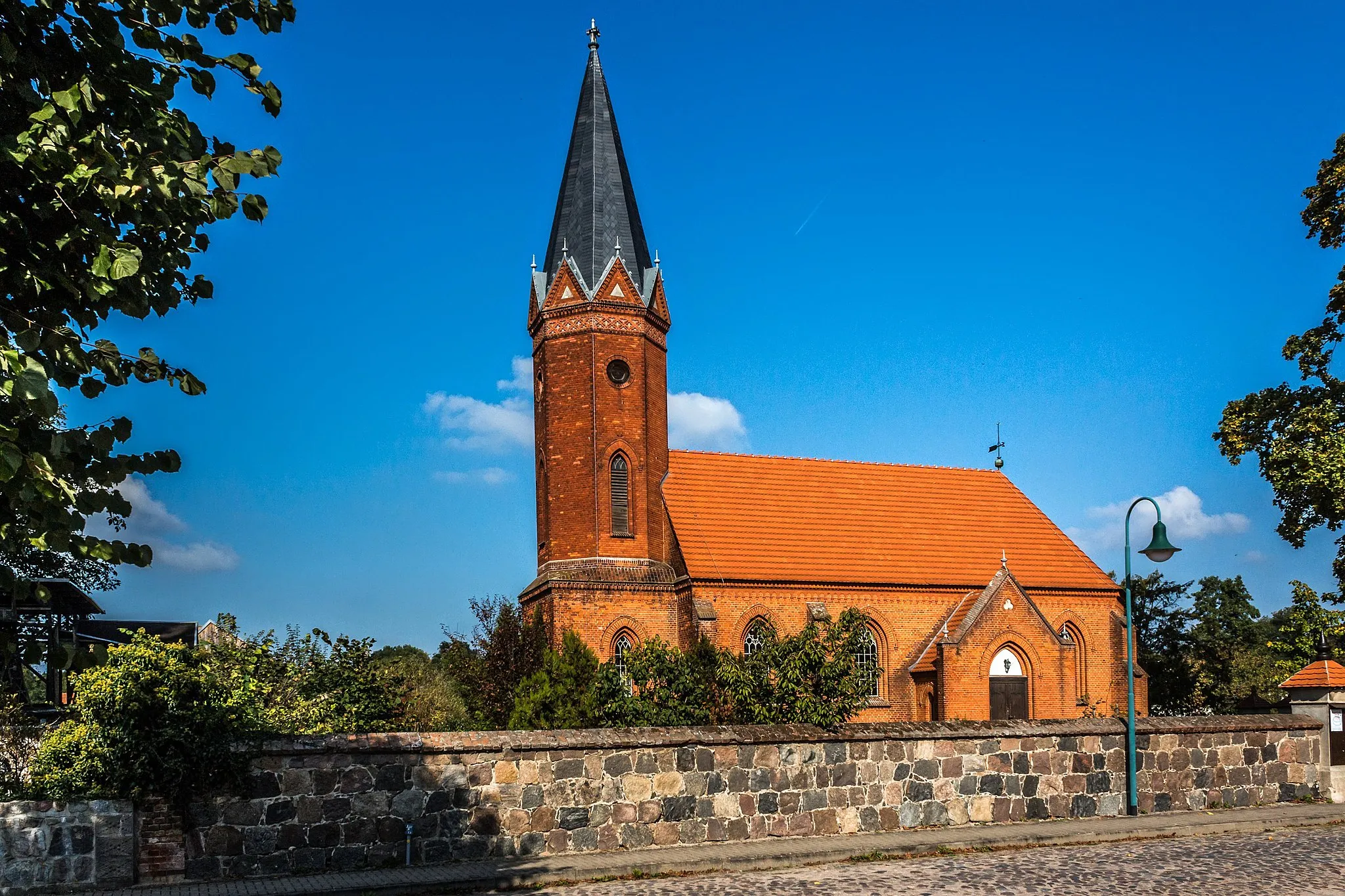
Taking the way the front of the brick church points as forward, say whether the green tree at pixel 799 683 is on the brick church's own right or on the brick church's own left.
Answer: on the brick church's own left

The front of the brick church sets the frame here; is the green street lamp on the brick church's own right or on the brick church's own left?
on the brick church's own left

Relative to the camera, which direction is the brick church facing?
toward the camera

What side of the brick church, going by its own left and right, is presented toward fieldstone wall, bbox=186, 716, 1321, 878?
front

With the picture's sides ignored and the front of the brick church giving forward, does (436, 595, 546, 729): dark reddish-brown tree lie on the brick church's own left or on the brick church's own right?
on the brick church's own right

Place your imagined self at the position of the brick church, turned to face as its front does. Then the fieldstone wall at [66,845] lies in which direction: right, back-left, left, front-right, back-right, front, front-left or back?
front-right
